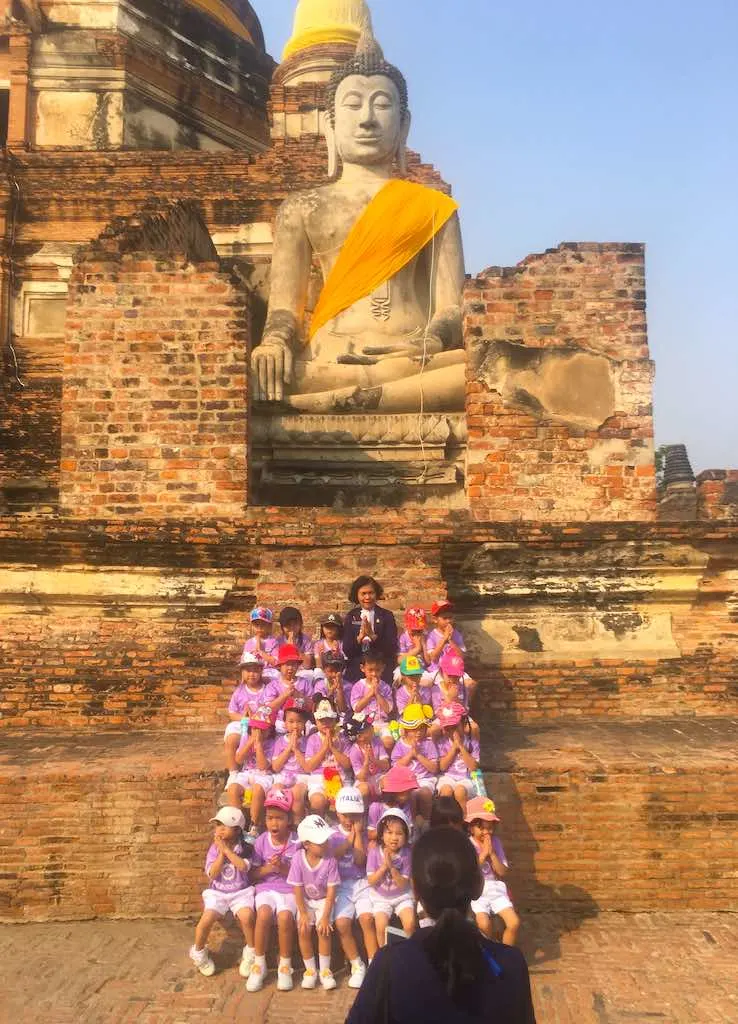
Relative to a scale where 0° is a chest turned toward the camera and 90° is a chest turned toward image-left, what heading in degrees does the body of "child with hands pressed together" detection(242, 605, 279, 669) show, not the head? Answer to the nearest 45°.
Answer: approximately 0°

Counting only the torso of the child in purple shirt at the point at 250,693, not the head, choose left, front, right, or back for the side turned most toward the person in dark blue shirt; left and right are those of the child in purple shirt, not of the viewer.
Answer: front

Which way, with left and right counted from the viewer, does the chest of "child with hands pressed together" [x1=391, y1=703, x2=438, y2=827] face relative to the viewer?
facing the viewer

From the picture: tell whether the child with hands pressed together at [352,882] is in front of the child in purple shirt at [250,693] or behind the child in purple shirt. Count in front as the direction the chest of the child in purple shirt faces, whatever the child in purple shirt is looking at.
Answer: in front

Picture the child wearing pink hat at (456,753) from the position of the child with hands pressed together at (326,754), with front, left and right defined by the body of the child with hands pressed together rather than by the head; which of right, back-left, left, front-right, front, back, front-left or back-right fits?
left

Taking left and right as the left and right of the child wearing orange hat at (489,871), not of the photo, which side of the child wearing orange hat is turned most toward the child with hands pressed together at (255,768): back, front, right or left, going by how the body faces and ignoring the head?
right

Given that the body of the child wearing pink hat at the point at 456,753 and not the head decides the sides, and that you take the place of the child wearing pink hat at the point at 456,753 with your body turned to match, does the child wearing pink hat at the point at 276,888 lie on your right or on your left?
on your right

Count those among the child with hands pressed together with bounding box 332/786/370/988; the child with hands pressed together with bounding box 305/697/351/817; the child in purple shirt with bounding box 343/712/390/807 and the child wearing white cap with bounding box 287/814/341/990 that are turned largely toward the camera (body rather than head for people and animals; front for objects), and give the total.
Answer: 4

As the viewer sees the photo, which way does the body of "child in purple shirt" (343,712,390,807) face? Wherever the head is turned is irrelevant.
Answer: toward the camera

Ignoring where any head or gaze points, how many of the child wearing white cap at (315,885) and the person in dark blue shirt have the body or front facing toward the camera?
1

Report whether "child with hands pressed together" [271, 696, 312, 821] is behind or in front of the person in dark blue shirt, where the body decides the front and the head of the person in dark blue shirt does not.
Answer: in front

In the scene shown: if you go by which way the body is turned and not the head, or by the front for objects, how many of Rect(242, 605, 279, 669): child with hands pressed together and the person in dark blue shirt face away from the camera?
1

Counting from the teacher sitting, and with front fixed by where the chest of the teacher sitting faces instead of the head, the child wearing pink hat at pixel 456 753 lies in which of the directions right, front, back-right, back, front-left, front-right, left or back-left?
front-left

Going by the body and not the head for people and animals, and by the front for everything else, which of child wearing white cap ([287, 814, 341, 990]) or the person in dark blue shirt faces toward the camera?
the child wearing white cap

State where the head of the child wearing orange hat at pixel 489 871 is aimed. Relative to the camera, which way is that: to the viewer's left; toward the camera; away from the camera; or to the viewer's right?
toward the camera

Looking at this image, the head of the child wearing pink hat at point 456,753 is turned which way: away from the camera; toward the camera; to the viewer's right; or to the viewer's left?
toward the camera
